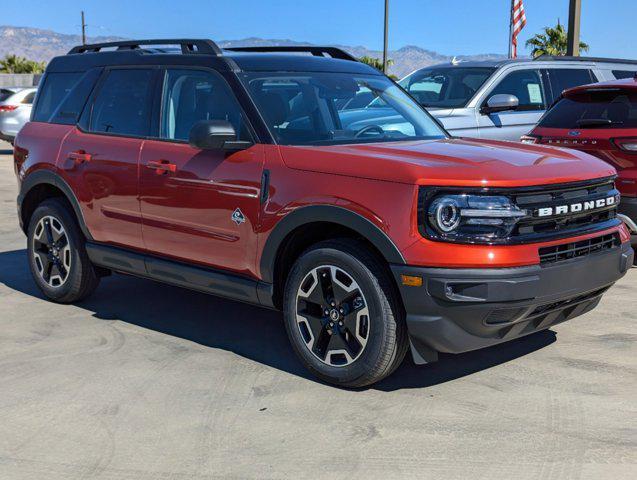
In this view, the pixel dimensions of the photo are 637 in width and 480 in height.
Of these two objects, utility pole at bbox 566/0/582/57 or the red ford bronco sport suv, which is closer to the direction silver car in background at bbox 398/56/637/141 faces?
the red ford bronco sport suv

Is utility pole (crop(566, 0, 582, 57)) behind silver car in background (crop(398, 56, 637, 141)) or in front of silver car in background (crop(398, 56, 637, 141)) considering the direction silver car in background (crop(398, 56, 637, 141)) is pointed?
behind

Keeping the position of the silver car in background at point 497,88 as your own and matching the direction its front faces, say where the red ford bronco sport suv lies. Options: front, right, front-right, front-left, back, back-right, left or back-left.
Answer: front-left

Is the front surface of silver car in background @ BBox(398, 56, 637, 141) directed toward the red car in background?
no

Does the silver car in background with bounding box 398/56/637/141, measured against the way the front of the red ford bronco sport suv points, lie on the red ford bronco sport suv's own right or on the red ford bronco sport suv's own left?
on the red ford bronco sport suv's own left

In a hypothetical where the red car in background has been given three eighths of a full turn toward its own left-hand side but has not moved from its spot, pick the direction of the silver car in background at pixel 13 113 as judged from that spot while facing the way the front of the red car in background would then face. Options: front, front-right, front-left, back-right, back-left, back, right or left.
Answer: front-right

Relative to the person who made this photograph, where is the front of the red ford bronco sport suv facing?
facing the viewer and to the right of the viewer

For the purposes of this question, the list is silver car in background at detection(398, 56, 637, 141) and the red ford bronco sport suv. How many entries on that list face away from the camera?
0

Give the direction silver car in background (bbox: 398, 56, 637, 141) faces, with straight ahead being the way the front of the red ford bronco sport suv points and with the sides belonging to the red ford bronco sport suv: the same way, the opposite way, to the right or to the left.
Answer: to the right

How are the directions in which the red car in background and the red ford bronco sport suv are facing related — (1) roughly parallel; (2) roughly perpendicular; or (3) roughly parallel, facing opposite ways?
roughly perpendicular

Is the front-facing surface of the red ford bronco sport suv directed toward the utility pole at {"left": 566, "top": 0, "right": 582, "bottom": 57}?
no

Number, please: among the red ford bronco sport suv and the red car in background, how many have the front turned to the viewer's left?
0

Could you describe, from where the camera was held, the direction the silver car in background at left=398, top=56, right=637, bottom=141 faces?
facing the viewer and to the left of the viewer

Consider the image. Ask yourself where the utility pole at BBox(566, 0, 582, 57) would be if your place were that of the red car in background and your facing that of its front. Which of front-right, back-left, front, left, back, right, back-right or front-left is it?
front-left

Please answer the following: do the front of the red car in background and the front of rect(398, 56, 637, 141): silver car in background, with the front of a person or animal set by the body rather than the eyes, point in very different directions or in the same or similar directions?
very different directions
